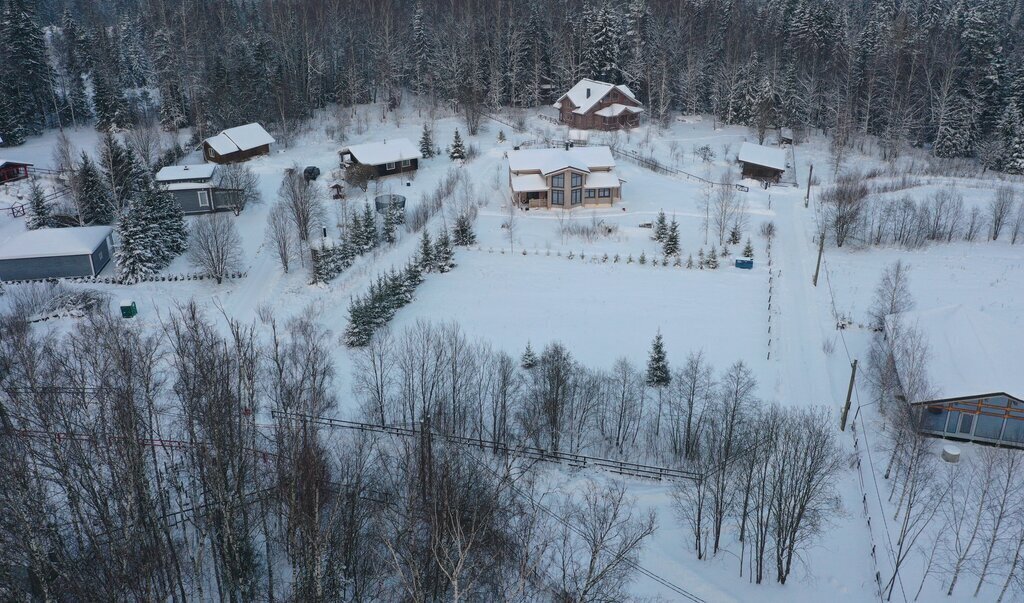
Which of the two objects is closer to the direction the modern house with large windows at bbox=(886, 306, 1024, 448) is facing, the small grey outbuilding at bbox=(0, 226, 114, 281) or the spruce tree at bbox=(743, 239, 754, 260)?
the small grey outbuilding

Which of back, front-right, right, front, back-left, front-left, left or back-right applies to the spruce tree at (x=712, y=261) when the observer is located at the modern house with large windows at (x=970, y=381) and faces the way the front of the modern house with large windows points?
back-right

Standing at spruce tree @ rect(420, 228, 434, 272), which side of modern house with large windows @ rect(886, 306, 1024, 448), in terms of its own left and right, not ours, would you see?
right

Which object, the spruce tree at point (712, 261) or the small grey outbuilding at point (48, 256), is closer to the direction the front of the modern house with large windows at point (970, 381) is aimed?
the small grey outbuilding

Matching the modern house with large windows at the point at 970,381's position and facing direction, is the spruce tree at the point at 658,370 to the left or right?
on its right

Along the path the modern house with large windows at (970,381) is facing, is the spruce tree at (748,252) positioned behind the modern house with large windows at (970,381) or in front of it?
behind

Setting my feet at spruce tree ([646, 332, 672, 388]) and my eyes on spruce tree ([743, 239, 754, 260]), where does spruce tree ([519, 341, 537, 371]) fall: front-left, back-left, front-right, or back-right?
back-left

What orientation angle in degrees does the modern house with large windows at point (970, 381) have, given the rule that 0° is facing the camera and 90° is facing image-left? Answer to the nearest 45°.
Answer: approximately 0°

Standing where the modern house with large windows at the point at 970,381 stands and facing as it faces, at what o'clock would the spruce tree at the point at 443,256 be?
The spruce tree is roughly at 3 o'clock from the modern house with large windows.

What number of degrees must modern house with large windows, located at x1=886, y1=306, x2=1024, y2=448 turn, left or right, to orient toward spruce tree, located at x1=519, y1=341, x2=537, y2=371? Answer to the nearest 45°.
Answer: approximately 90° to its right
